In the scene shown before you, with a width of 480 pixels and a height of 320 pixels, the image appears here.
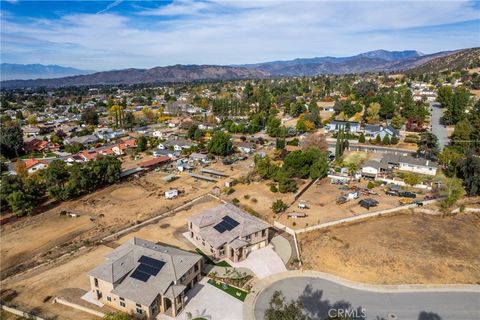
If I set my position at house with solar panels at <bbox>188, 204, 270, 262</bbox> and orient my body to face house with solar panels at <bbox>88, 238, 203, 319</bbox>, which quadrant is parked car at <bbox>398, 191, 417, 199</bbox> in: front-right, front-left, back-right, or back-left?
back-left

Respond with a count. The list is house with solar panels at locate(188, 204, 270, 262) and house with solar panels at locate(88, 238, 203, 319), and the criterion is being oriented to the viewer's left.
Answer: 0

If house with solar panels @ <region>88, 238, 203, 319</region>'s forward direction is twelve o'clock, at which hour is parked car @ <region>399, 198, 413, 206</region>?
The parked car is roughly at 10 o'clock from the house with solar panels.

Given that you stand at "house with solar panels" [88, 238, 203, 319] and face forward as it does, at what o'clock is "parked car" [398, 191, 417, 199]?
The parked car is roughly at 10 o'clock from the house with solar panels.

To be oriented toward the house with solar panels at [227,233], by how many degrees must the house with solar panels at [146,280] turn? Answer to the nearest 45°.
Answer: approximately 90° to its left

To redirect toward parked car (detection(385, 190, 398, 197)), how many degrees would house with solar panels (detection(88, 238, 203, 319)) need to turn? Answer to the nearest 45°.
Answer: approximately 45° to its left

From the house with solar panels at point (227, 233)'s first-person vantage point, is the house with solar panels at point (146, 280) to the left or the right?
on its right

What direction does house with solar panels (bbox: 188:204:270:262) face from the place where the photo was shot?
facing the viewer and to the right of the viewer

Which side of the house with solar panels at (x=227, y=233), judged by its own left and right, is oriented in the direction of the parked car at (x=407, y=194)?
left

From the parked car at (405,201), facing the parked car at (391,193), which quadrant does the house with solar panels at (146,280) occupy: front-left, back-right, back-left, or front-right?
back-left
